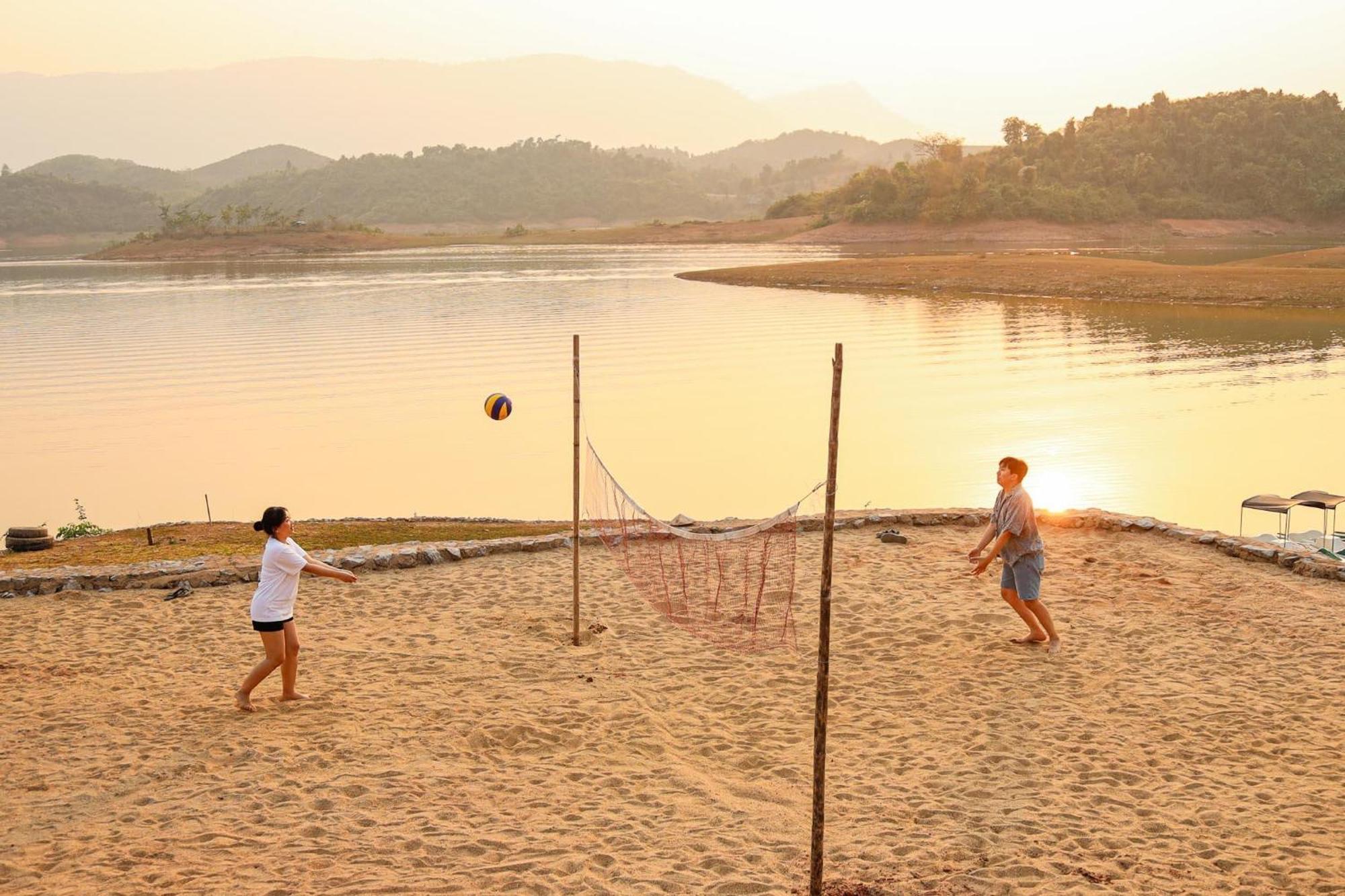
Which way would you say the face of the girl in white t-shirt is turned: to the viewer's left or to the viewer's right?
to the viewer's right

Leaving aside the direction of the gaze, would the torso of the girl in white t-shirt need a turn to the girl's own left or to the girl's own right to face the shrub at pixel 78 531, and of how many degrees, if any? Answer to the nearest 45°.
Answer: approximately 90° to the girl's own left

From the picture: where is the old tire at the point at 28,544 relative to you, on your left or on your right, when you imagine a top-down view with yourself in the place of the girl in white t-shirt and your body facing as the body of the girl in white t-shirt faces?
on your left

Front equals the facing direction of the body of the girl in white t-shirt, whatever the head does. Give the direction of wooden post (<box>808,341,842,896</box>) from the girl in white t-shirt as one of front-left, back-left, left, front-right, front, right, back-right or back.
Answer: front-right

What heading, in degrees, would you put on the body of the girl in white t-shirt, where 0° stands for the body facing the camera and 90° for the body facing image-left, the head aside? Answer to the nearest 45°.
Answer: approximately 270°

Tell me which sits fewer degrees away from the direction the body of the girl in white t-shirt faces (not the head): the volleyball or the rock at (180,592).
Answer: the volleyball

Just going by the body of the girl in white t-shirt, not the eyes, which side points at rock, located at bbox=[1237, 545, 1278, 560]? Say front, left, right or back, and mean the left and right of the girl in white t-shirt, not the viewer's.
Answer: front

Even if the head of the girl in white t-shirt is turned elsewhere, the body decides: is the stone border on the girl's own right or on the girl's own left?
on the girl's own left
